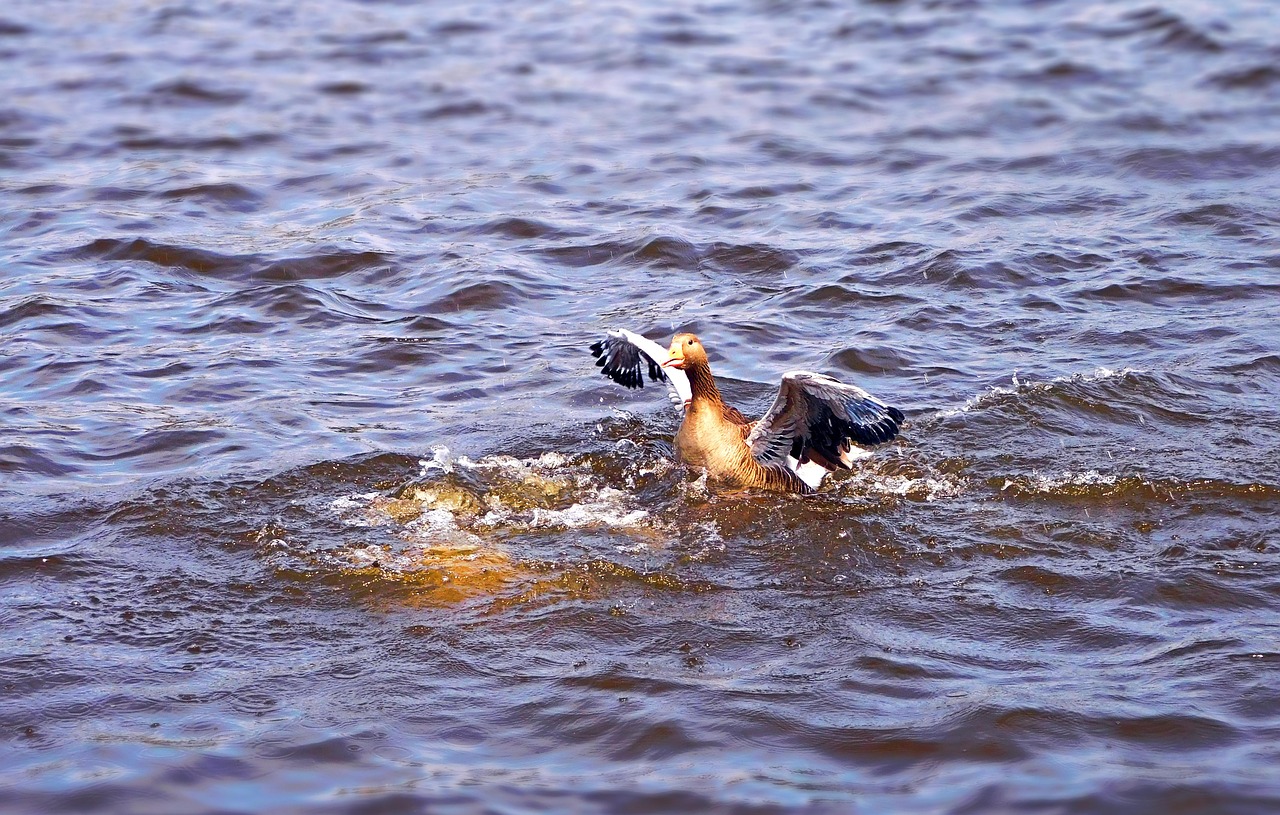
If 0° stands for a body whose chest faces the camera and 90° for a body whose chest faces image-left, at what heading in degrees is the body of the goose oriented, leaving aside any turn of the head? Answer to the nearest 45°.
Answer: approximately 45°
